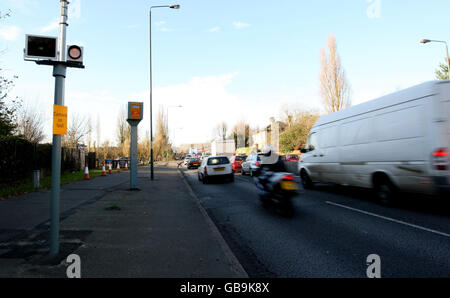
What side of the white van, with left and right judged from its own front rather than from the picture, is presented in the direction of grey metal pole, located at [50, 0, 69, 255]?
left

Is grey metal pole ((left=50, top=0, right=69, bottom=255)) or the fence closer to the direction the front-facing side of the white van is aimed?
the fence

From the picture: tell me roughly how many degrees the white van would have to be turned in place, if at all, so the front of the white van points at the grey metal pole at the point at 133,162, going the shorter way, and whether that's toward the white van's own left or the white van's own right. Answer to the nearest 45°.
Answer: approximately 45° to the white van's own left

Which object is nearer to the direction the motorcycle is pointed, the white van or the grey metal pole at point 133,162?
the grey metal pole

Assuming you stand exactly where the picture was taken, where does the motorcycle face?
facing away from the viewer and to the left of the viewer

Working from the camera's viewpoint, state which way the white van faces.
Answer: facing away from the viewer and to the left of the viewer
